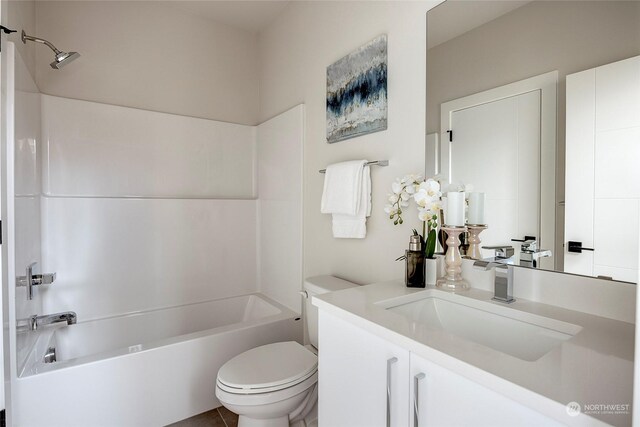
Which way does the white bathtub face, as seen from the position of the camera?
facing the viewer

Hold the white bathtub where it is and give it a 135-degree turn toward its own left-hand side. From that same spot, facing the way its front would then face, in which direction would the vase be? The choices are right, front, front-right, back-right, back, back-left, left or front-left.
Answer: right

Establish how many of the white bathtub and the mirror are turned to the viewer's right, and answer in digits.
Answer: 0

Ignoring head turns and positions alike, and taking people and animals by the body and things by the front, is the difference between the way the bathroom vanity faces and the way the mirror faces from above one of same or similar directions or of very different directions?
same or similar directions

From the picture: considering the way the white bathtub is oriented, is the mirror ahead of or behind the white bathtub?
ahead

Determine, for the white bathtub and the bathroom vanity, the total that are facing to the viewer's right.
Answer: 0

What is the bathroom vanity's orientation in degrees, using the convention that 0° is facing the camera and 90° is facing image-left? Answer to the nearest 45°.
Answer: approximately 45°

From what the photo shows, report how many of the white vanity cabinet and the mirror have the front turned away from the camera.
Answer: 0

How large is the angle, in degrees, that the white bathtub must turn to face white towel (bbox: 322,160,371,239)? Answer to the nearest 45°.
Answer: approximately 45° to its left

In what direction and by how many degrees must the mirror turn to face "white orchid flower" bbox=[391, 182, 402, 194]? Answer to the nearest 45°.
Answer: approximately 45° to its right

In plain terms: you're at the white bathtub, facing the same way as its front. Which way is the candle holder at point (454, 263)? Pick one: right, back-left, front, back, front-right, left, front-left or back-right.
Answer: front-left

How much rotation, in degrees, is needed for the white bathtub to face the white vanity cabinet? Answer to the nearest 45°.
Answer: approximately 45° to its left

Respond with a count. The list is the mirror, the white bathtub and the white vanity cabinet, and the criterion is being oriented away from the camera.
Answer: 0

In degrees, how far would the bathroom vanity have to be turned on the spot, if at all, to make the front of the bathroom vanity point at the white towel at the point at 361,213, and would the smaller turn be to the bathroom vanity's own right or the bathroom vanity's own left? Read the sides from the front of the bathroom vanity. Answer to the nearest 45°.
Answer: approximately 90° to the bathroom vanity's own right

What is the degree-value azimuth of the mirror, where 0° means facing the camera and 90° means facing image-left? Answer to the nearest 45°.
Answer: approximately 45°

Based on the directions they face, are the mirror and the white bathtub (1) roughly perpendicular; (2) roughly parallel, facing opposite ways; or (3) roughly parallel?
roughly perpendicular

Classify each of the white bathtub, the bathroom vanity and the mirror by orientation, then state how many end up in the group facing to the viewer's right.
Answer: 0
